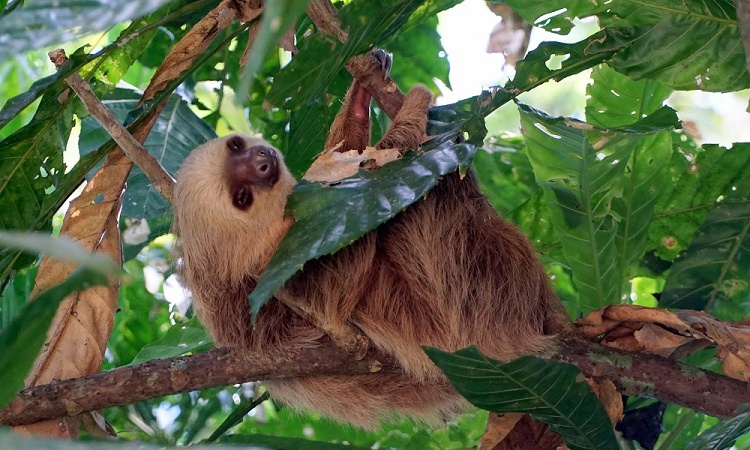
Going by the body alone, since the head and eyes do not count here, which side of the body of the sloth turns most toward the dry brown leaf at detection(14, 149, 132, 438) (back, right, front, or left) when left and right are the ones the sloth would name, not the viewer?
front

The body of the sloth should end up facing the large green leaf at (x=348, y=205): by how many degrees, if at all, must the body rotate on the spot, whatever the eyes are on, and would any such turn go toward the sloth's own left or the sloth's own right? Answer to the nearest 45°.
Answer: approximately 90° to the sloth's own left

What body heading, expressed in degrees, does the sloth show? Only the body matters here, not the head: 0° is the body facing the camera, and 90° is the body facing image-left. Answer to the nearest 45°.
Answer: approximately 90°

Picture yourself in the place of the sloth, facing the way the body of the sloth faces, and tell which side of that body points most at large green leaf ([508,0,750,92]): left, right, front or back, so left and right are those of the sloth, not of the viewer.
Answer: back

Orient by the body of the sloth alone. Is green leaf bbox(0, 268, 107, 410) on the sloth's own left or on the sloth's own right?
on the sloth's own left
